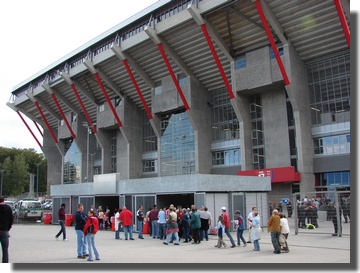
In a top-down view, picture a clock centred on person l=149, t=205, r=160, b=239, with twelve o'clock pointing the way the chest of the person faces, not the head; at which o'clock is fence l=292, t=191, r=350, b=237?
The fence is roughly at 3 o'clock from the person.

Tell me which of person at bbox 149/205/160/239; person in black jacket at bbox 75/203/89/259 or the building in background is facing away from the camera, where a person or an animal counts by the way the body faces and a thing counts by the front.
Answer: the person

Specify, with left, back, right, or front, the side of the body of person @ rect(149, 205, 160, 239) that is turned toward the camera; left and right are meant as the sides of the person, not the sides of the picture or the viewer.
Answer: back

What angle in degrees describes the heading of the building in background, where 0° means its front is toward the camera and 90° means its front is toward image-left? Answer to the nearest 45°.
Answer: approximately 45°

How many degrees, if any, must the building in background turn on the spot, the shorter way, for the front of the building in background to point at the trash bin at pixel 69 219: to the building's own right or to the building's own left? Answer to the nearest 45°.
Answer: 0° — it already faces it

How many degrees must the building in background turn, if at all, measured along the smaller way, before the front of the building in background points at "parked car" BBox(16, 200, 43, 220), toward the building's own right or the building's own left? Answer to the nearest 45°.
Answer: approximately 45° to the building's own right

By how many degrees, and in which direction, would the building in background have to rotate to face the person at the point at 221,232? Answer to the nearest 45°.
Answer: approximately 45° to its left
